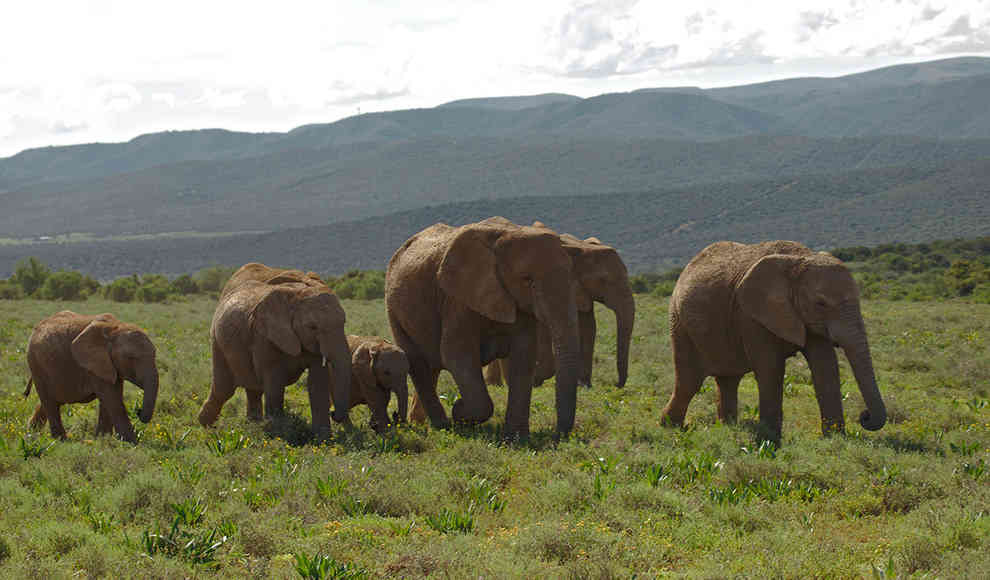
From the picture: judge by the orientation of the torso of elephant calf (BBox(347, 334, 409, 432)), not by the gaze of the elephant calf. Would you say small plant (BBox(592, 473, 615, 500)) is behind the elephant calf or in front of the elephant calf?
in front

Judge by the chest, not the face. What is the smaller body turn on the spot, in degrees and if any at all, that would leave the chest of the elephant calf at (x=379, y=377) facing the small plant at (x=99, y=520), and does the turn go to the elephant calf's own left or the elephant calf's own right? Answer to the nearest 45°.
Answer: approximately 90° to the elephant calf's own right

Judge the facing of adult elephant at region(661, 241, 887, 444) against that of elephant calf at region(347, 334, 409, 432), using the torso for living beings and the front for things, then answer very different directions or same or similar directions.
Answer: same or similar directions

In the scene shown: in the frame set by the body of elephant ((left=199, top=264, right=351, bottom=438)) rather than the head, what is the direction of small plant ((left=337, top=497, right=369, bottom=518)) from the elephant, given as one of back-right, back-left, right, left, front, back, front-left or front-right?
front-right

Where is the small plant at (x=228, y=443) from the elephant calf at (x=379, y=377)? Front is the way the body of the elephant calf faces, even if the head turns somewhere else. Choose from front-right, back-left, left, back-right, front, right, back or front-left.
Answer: right

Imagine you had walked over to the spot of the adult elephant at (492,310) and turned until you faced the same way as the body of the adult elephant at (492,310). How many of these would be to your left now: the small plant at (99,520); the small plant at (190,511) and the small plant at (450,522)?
0

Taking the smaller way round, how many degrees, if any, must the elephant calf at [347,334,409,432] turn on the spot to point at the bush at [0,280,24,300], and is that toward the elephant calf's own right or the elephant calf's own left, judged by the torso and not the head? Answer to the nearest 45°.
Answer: approximately 180°

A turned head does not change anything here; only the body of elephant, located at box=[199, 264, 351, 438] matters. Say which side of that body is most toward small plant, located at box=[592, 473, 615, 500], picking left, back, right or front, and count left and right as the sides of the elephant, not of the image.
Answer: front

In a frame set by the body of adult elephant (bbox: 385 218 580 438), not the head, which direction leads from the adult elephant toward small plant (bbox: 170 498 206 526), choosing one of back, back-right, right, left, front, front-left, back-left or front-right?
right

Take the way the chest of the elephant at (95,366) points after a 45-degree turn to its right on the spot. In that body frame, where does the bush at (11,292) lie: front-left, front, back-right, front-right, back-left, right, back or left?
back-left

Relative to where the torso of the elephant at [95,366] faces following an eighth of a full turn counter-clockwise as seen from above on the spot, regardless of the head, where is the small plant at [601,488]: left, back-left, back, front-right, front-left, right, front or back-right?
right

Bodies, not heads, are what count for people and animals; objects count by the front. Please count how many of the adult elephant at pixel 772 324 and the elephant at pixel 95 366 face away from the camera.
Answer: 0

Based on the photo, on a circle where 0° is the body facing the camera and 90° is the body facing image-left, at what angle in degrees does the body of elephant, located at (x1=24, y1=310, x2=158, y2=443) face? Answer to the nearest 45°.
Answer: approximately 270°

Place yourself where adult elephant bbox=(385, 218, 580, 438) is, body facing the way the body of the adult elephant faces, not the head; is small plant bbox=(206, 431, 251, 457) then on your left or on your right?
on your right

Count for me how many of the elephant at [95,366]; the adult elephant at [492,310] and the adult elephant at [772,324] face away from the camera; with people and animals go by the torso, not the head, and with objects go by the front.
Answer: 0

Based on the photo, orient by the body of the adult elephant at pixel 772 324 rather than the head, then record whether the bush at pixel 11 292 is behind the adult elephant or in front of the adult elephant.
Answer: behind

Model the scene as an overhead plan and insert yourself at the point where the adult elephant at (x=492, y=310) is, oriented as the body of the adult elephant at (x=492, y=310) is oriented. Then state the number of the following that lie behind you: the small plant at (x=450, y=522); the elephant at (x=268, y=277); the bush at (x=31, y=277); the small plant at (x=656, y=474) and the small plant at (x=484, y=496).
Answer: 2

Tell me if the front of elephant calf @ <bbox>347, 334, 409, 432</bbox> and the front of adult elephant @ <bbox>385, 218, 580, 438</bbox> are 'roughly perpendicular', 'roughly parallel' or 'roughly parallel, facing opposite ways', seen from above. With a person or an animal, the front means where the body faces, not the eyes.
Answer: roughly parallel

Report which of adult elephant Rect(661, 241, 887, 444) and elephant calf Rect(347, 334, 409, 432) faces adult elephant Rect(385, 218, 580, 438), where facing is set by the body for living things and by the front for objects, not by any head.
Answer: the elephant calf

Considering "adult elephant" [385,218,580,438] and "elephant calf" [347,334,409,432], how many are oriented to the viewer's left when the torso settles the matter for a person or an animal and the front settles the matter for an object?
0
